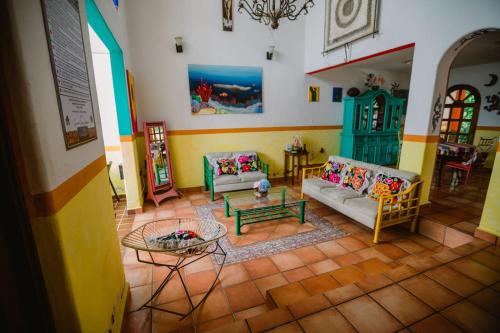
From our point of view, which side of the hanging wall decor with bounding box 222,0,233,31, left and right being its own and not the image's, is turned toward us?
front

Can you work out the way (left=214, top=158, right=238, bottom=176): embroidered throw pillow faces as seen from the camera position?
facing the viewer

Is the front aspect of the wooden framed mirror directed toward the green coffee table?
yes

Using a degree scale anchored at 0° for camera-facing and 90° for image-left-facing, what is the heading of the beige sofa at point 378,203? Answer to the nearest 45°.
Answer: approximately 45°

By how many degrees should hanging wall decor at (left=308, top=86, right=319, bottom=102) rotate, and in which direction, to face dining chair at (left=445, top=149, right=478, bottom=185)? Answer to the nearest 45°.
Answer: approximately 90° to its left

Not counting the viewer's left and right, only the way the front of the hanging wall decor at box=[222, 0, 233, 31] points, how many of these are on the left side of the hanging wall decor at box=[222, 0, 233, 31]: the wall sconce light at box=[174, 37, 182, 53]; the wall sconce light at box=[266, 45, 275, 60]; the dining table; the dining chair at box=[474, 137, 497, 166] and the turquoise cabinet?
4

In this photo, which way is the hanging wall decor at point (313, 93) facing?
toward the camera

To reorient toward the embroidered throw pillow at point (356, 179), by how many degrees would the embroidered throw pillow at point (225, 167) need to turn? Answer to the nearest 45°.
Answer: approximately 45° to its left

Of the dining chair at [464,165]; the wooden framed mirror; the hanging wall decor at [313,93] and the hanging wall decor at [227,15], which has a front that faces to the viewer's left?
the dining chair

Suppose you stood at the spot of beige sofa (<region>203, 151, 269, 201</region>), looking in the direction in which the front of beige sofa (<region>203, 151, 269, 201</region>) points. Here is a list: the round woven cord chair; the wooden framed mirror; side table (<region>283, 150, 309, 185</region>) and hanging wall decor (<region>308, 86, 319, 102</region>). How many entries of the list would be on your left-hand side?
2

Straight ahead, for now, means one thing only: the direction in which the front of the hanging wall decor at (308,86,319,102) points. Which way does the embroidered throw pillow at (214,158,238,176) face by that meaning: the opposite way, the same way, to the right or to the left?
the same way

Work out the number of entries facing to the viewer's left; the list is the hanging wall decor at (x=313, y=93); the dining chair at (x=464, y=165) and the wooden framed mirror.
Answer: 1

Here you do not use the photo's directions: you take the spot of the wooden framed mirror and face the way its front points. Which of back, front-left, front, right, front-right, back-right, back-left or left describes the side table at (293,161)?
front-left
